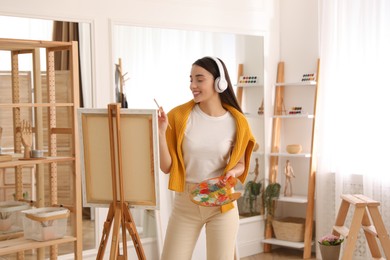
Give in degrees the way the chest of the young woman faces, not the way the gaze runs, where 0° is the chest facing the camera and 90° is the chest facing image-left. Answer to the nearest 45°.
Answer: approximately 0°

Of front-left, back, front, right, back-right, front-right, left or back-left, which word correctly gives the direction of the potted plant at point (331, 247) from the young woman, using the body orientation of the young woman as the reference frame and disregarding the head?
back-left

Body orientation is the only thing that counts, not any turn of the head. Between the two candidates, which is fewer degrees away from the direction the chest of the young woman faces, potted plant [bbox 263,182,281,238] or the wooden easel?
the wooden easel
